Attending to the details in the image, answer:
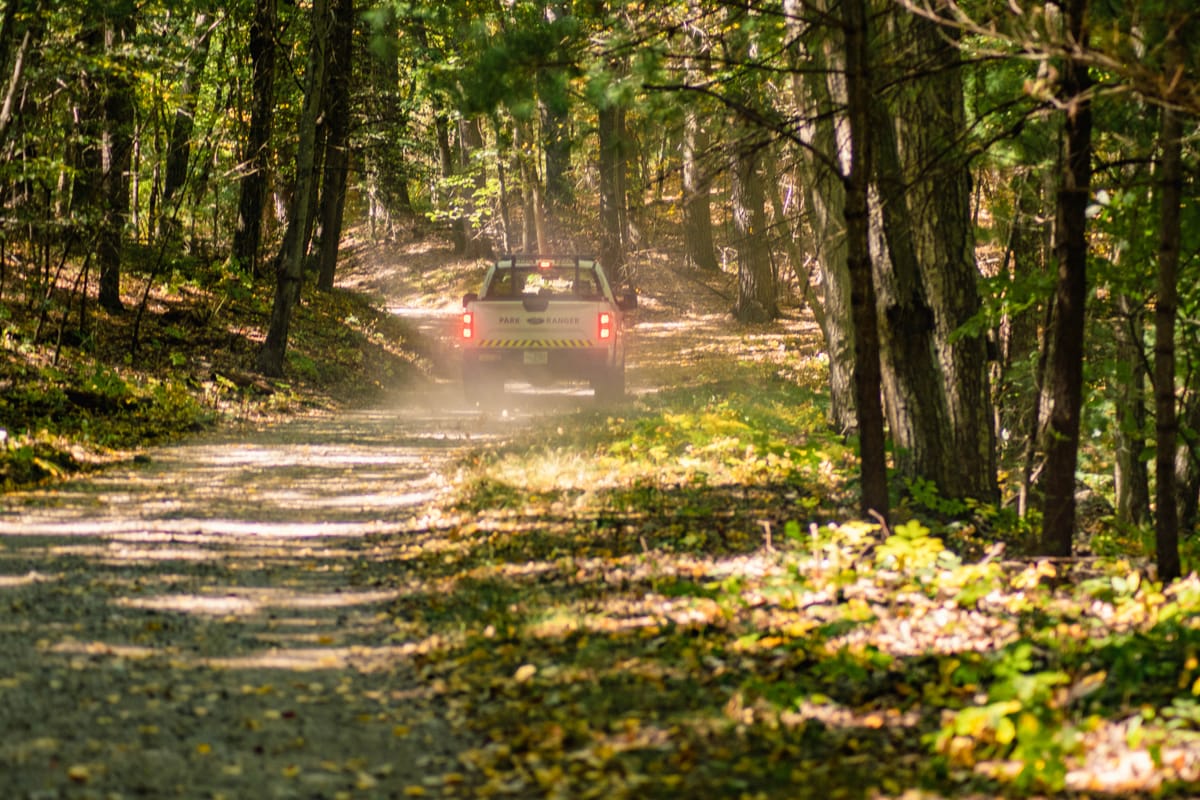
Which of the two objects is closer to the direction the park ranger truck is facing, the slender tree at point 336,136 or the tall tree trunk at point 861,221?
the slender tree

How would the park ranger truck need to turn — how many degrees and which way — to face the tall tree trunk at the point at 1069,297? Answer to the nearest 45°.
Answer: approximately 180°

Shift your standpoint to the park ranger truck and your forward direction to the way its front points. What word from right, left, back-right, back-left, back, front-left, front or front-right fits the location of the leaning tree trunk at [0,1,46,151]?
back-left

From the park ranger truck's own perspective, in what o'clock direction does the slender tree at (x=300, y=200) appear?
The slender tree is roughly at 10 o'clock from the park ranger truck.

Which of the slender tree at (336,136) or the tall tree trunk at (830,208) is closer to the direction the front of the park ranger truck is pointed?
the slender tree

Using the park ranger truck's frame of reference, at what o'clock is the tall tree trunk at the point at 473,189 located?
The tall tree trunk is roughly at 12 o'clock from the park ranger truck.

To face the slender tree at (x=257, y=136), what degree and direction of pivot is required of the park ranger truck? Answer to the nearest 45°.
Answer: approximately 45° to its left

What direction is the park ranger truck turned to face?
away from the camera
